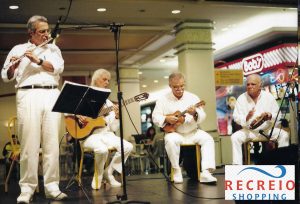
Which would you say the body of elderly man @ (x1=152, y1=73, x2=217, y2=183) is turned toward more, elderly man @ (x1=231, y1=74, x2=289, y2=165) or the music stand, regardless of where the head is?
the music stand

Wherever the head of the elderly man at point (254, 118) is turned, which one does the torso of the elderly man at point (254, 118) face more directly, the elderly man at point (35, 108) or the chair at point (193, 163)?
the elderly man

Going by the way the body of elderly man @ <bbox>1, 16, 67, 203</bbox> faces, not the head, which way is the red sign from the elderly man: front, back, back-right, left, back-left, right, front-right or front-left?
back-left

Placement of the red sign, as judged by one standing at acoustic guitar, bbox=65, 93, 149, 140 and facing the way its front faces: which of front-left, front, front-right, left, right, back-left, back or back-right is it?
back-left

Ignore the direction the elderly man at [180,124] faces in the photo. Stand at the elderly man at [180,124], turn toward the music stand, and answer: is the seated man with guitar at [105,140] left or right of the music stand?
right

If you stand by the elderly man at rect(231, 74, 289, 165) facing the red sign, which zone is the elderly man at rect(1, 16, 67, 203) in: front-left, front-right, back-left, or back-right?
back-left

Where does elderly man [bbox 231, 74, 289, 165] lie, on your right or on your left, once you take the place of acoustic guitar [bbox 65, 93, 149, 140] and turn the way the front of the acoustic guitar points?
on your left

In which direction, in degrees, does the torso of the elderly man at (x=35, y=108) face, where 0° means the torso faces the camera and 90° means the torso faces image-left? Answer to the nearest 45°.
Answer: approximately 0°

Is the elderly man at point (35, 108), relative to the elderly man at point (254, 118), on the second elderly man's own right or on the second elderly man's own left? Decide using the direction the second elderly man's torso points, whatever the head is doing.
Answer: on the second elderly man's own right

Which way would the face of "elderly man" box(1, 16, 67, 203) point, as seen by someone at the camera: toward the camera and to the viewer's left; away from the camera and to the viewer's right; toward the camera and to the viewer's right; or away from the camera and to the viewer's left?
toward the camera and to the viewer's right

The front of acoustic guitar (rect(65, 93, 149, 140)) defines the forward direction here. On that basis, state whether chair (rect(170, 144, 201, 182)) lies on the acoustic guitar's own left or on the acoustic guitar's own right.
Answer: on the acoustic guitar's own left
